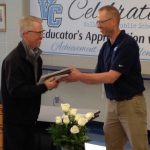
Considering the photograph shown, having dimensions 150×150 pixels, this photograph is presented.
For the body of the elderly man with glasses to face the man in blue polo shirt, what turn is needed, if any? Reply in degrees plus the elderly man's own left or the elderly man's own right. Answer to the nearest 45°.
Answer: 0° — they already face them

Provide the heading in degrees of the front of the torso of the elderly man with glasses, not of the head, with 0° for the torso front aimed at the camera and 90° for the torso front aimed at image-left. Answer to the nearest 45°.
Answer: approximately 270°

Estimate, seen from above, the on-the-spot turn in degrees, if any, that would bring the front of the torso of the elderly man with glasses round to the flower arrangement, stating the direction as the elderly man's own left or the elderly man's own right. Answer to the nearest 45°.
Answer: approximately 45° to the elderly man's own right

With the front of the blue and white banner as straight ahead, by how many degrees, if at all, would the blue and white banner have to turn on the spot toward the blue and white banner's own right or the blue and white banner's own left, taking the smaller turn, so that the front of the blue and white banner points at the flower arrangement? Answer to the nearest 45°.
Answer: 0° — it already faces it

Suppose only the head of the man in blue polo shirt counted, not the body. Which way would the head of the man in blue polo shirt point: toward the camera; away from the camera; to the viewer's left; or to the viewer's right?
to the viewer's left

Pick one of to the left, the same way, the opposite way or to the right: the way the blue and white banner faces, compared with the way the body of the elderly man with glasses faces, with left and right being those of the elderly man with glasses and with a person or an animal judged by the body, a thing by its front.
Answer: to the right

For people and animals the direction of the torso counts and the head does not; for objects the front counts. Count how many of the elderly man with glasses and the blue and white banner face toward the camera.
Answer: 1

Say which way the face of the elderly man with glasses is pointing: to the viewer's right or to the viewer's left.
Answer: to the viewer's right
